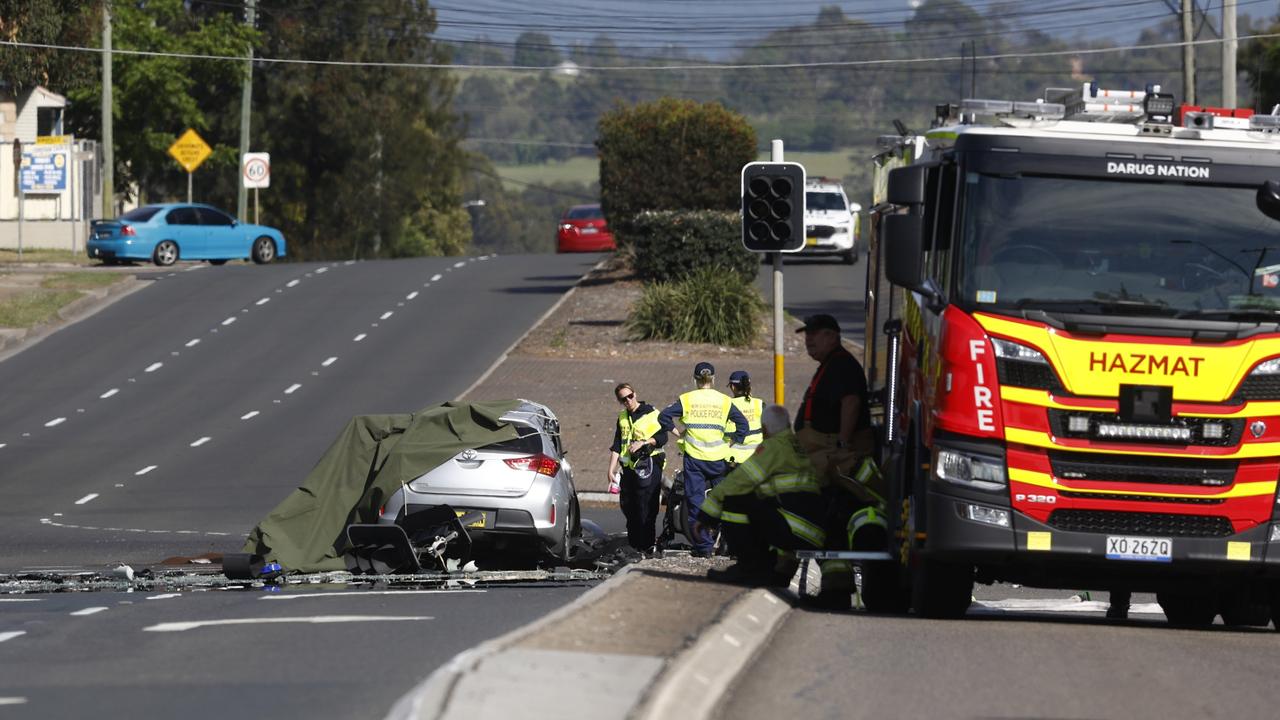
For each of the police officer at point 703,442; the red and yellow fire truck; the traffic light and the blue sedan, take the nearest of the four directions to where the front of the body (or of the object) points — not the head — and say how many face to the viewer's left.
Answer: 0

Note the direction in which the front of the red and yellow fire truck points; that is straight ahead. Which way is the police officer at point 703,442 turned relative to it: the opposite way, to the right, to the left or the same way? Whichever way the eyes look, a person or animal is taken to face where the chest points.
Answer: the opposite way

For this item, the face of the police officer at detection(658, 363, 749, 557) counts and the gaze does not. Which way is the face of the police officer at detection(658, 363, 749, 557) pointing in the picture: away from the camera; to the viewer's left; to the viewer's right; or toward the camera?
away from the camera

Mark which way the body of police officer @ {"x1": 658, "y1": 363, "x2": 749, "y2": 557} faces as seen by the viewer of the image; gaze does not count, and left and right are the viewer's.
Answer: facing away from the viewer

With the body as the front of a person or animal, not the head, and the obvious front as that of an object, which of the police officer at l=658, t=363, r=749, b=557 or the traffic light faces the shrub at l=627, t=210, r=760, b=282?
the police officer

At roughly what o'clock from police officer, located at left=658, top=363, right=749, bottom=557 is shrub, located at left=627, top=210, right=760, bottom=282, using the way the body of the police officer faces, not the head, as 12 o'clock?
The shrub is roughly at 12 o'clock from the police officer.

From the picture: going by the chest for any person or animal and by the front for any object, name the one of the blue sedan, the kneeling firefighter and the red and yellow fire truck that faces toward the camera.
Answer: the red and yellow fire truck

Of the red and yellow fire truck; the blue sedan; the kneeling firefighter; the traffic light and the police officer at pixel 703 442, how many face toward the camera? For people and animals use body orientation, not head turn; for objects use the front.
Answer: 2

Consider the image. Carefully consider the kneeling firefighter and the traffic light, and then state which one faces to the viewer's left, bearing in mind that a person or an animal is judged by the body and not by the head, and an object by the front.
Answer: the kneeling firefighter

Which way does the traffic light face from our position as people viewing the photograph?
facing the viewer

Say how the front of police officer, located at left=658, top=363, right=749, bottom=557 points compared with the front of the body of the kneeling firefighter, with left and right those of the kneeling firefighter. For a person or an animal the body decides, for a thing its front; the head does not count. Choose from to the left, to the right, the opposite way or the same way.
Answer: to the right

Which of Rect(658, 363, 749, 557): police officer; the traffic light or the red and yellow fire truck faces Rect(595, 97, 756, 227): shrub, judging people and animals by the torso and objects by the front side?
the police officer

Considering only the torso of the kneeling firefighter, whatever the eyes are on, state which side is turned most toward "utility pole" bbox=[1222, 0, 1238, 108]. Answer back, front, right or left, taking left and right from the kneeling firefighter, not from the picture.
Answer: right

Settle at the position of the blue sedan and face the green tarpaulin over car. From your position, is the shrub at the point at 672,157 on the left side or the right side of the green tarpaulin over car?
left

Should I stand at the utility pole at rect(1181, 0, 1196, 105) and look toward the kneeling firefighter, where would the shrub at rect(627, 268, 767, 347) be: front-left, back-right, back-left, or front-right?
front-right

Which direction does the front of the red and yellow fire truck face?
toward the camera

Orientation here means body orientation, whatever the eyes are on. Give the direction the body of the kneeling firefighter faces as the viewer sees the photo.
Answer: to the viewer's left
